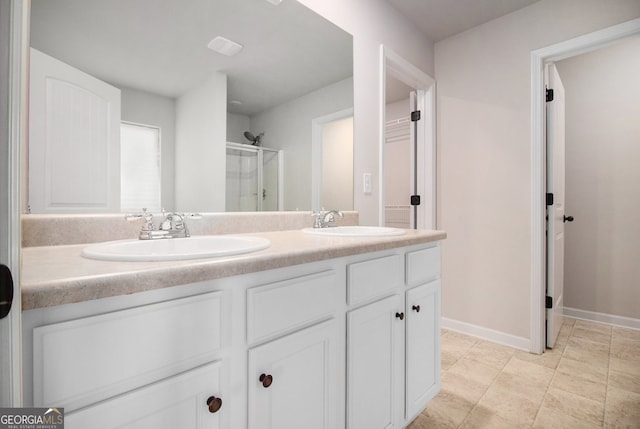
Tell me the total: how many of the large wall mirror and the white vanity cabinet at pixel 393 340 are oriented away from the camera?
0

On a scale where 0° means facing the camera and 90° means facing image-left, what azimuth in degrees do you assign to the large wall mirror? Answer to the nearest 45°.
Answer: approximately 315°

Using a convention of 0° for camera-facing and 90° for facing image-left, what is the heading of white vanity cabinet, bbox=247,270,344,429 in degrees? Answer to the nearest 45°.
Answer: approximately 315°

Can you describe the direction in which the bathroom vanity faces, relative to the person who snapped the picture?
facing the viewer and to the right of the viewer

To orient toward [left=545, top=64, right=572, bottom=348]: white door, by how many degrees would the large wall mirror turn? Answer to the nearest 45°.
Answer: approximately 45° to its left

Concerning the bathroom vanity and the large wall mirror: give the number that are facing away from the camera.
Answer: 0

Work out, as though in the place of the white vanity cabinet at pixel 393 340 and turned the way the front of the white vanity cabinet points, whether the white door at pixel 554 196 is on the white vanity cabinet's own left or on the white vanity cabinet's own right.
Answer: on the white vanity cabinet's own left

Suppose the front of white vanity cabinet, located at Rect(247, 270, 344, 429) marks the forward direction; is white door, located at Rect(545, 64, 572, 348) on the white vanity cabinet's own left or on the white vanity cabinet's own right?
on the white vanity cabinet's own left

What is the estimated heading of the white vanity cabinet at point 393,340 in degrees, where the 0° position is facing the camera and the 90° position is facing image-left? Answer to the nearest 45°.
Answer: approximately 315°

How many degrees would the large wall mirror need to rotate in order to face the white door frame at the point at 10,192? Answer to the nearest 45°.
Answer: approximately 45° to its right
